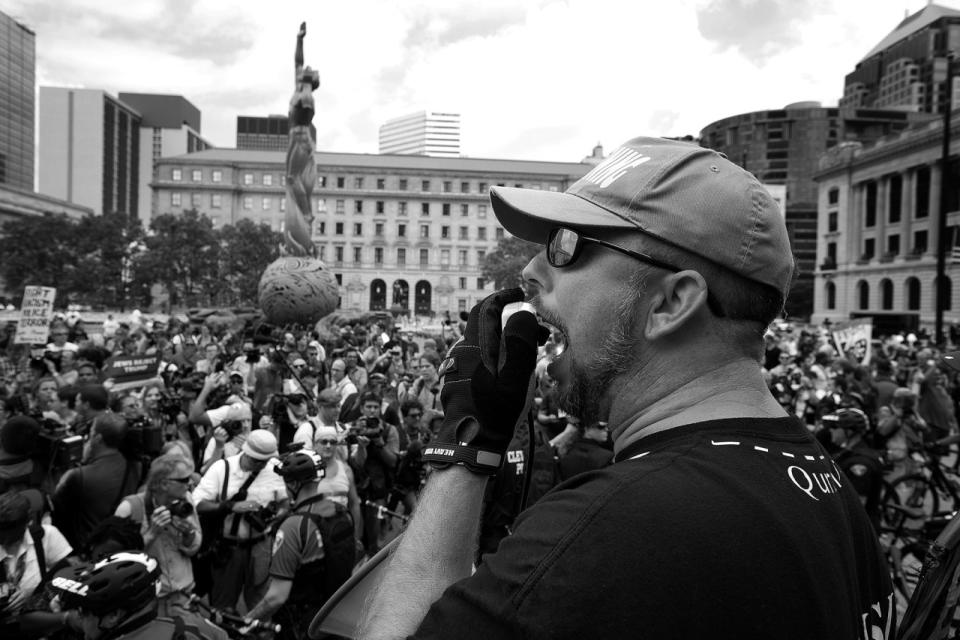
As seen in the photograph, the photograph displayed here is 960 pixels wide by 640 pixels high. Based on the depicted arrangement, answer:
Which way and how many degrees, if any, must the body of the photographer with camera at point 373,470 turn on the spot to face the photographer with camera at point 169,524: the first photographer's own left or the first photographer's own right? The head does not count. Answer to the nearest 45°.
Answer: approximately 45° to the first photographer's own right

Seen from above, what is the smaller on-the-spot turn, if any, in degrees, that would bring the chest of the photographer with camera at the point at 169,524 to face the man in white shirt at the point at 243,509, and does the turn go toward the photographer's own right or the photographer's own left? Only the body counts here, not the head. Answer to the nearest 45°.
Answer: approximately 90° to the photographer's own left

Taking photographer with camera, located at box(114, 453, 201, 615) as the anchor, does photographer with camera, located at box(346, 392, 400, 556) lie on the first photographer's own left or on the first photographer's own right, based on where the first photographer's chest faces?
on the first photographer's own left

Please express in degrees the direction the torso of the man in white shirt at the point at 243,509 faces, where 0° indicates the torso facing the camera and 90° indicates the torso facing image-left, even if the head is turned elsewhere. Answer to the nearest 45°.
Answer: approximately 0°

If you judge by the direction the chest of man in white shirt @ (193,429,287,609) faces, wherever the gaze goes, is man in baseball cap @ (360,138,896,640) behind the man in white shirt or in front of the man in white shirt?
in front

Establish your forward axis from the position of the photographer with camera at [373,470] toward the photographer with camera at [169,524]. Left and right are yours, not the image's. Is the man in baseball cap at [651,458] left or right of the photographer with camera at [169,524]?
left

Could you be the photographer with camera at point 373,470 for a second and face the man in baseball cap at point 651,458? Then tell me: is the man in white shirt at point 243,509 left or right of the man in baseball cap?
right

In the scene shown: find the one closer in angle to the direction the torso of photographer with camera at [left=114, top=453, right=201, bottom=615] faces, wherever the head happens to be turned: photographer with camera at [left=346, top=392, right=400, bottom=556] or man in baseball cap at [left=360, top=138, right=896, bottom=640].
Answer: the man in baseball cap

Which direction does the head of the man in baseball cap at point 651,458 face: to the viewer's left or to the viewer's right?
to the viewer's left

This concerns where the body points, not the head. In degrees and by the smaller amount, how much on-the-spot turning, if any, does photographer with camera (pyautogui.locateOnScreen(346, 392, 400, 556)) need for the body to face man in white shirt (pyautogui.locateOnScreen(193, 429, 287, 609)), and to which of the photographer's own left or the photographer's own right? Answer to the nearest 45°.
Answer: approximately 45° to the photographer's own right

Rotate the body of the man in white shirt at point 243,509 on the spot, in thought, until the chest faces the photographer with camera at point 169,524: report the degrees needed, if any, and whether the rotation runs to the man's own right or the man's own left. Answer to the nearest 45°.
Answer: approximately 45° to the man's own right

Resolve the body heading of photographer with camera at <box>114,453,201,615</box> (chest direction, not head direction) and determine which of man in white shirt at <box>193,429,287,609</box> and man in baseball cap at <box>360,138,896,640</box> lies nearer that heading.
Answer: the man in baseball cap

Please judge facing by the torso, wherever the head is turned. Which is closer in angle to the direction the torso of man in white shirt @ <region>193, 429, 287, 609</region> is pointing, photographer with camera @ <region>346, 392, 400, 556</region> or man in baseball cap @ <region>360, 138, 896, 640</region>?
the man in baseball cap

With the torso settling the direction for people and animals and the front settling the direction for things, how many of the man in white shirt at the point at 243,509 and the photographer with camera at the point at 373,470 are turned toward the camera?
2
